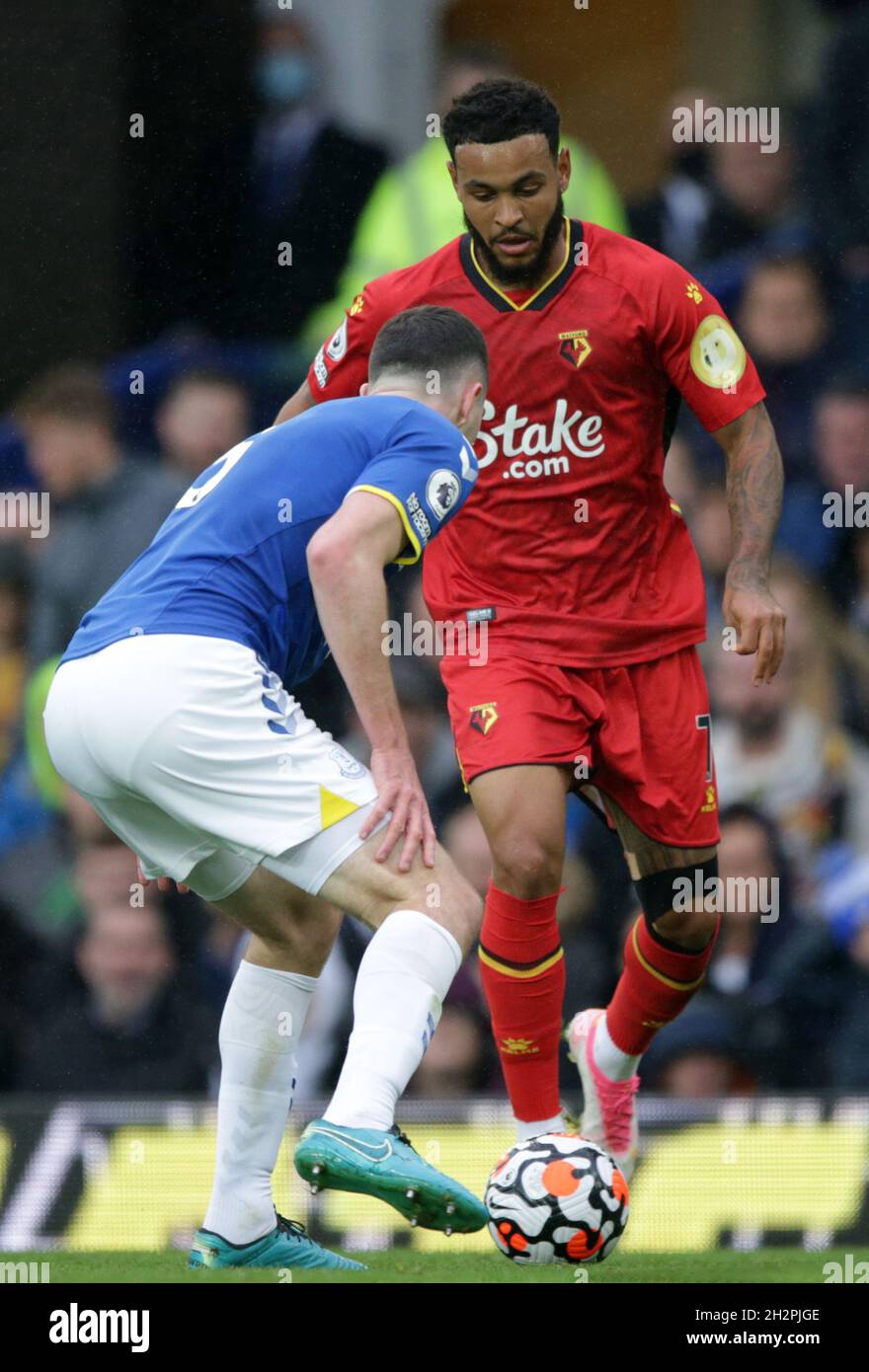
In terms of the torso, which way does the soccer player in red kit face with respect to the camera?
toward the camera

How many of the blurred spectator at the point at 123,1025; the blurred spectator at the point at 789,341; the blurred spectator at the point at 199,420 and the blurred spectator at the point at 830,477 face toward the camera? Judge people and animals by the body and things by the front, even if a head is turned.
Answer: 4

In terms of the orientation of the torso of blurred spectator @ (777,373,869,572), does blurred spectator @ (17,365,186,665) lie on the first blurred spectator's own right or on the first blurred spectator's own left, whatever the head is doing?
on the first blurred spectator's own right

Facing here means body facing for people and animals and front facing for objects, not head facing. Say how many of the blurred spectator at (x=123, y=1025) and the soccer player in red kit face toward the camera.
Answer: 2

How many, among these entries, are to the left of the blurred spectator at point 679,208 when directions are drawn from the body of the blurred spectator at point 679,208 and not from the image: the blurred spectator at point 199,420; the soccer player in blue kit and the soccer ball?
0

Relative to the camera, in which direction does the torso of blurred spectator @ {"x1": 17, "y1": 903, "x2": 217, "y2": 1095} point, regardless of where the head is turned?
toward the camera

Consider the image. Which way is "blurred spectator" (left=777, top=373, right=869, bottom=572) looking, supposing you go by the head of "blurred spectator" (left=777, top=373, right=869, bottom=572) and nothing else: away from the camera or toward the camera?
toward the camera

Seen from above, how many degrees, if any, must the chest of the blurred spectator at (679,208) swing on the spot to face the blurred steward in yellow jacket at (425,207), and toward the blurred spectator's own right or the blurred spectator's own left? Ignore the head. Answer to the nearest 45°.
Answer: approximately 135° to the blurred spectator's own right

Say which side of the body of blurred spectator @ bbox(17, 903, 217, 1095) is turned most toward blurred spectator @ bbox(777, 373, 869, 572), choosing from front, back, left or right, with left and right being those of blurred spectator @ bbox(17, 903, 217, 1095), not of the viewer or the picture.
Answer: left

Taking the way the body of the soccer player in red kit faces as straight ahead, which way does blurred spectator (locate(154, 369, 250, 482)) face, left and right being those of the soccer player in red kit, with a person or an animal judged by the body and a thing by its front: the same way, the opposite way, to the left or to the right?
the same way

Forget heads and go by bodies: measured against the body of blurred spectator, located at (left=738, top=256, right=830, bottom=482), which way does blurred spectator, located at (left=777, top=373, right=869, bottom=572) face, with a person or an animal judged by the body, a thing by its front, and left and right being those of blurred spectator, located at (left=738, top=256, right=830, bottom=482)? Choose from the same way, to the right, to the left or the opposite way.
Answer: the same way
